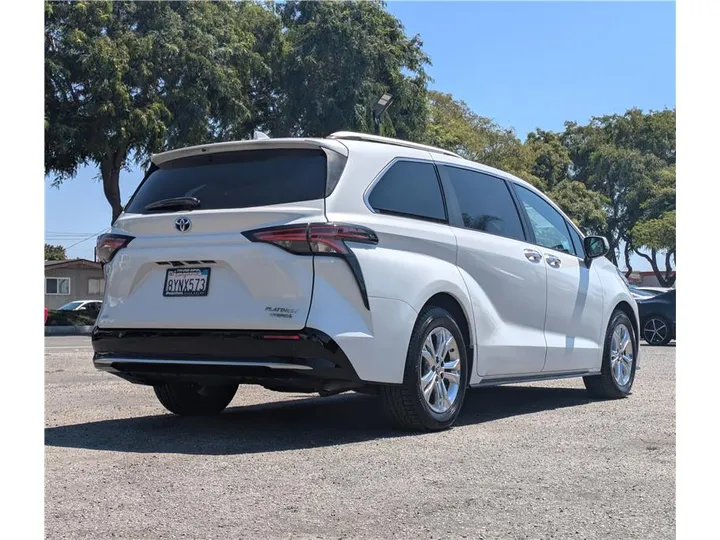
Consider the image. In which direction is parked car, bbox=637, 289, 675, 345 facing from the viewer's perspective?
to the viewer's left

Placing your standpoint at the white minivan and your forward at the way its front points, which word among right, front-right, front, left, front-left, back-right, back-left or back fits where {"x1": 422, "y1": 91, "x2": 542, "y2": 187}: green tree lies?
front-left

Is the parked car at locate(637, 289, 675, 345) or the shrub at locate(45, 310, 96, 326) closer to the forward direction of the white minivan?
the parked car

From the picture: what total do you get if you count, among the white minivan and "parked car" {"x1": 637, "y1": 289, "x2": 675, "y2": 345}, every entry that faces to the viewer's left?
1

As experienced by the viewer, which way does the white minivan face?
facing away from the viewer and to the right of the viewer

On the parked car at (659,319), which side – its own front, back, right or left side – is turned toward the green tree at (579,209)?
right

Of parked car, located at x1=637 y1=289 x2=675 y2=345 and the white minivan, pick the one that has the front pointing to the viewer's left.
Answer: the parked car

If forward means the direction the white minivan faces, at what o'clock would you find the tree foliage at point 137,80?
The tree foliage is roughly at 10 o'clock from the white minivan.

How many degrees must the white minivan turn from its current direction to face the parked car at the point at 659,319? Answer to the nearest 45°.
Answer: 0° — it already faces it

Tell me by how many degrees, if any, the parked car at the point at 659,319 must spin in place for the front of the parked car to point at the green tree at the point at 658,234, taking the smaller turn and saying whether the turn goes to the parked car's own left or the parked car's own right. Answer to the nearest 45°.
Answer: approximately 90° to the parked car's own right

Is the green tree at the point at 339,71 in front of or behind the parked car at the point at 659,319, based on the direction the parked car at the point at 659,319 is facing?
in front

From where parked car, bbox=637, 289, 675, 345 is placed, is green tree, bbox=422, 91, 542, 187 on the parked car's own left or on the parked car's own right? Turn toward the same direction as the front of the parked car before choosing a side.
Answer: on the parked car's own right
